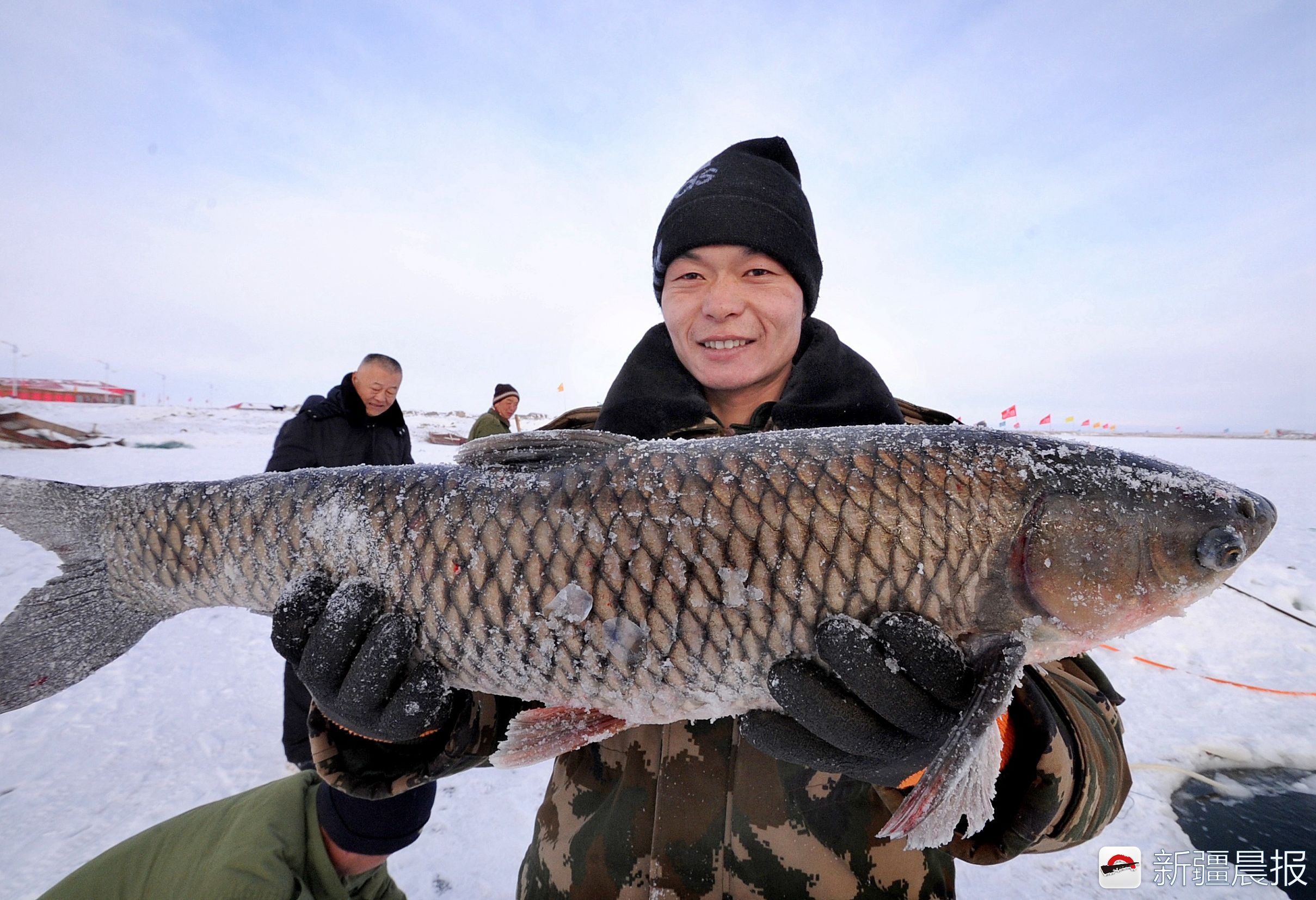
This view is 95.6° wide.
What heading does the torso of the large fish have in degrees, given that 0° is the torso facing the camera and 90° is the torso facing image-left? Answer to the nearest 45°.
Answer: approximately 270°

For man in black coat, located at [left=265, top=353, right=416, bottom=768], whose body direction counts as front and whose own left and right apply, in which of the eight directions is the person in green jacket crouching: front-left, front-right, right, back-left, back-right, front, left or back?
front-right

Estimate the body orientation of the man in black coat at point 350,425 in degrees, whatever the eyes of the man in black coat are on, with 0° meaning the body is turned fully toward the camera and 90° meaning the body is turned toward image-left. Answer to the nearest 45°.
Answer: approximately 315°

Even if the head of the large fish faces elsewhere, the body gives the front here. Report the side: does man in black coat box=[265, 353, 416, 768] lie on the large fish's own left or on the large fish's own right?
on the large fish's own left

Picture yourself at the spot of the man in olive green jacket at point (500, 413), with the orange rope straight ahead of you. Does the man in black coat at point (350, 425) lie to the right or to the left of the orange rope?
right

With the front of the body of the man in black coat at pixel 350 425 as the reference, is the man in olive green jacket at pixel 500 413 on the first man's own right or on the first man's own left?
on the first man's own left

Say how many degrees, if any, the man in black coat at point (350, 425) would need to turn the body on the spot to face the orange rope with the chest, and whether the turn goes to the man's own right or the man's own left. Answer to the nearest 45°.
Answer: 0° — they already face it

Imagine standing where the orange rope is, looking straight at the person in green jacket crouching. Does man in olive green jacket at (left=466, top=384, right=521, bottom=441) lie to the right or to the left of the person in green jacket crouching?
right

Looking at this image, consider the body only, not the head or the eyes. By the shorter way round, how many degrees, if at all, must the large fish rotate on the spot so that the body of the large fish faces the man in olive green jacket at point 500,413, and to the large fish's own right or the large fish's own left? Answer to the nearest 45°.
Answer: approximately 90° to the large fish's own left

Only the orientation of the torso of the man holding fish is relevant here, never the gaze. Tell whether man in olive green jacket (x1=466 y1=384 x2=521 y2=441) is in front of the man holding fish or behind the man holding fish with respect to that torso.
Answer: behind

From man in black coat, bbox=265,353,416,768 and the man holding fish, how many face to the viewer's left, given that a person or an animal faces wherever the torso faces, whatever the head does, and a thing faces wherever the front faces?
0
